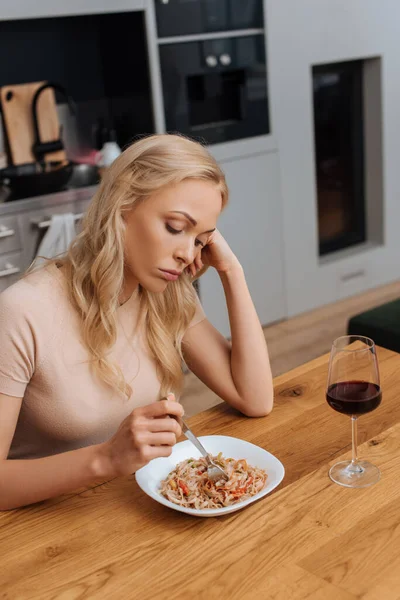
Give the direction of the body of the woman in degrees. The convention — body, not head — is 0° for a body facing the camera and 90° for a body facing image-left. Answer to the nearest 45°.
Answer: approximately 315°

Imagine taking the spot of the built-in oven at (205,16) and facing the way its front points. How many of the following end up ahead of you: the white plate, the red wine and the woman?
3

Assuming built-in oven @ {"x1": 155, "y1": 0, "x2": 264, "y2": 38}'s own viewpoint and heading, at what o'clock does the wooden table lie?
The wooden table is roughly at 12 o'clock from the built-in oven.

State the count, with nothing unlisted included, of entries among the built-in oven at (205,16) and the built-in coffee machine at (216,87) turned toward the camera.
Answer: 2

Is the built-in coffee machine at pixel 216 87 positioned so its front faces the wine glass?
yes

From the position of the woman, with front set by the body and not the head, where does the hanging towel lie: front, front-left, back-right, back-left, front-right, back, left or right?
back-left

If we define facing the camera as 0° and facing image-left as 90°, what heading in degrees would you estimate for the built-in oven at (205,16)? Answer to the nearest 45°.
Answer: approximately 0°

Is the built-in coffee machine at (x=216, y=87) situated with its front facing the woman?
yes
